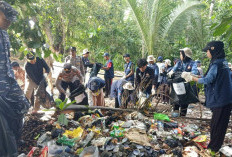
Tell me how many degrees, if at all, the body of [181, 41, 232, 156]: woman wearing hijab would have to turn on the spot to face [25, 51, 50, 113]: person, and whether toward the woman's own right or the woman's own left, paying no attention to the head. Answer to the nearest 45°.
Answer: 0° — they already face them

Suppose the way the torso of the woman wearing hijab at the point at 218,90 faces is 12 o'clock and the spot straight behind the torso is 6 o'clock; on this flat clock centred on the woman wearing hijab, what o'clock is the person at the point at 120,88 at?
The person is roughly at 1 o'clock from the woman wearing hijab.

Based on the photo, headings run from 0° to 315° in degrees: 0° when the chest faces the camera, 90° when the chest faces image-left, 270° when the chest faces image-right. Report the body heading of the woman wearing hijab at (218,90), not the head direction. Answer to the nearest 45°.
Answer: approximately 90°

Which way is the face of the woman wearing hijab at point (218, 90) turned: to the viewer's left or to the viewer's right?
to the viewer's left
